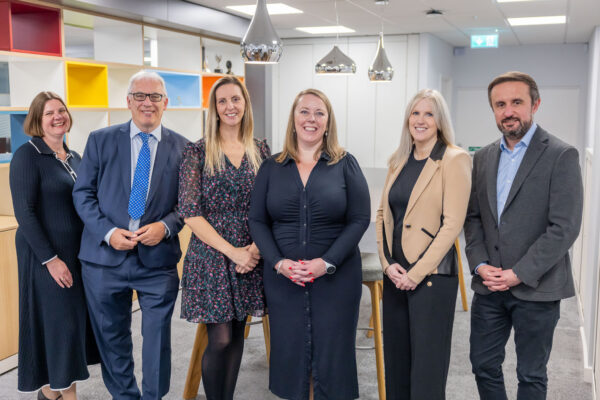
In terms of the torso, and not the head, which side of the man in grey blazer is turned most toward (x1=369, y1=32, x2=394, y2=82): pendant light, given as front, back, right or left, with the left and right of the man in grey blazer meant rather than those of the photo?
right

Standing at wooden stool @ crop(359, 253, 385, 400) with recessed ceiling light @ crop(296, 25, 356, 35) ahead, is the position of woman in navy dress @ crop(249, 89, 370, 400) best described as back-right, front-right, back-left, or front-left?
back-left

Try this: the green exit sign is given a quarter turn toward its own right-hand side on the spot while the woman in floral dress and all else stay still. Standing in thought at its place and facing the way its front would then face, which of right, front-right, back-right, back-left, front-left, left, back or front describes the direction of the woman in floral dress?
left

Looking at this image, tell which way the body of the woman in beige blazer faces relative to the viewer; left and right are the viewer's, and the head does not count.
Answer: facing the viewer and to the left of the viewer

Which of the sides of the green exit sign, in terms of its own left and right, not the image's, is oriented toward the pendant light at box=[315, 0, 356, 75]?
front

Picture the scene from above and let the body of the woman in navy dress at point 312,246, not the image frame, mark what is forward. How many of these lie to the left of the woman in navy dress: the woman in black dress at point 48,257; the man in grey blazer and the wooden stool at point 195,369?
1

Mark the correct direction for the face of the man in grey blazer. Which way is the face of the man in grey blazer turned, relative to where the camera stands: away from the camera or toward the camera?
toward the camera

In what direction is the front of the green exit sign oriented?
toward the camera

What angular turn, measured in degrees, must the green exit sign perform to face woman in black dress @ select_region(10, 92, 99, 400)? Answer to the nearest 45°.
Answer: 0° — it already faces them

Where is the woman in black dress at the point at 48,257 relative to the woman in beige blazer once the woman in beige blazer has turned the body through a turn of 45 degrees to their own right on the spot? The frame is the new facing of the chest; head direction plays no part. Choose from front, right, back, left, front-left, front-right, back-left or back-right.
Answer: front

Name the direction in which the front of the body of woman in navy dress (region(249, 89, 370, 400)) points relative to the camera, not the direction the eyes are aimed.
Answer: toward the camera

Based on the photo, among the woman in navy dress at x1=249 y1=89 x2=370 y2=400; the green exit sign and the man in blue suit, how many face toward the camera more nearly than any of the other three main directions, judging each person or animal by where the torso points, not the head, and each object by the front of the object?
3

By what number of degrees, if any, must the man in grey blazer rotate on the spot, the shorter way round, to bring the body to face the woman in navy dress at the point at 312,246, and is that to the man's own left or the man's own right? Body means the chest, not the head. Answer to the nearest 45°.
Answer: approximately 45° to the man's own right

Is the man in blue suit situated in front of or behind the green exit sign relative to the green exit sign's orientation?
in front
